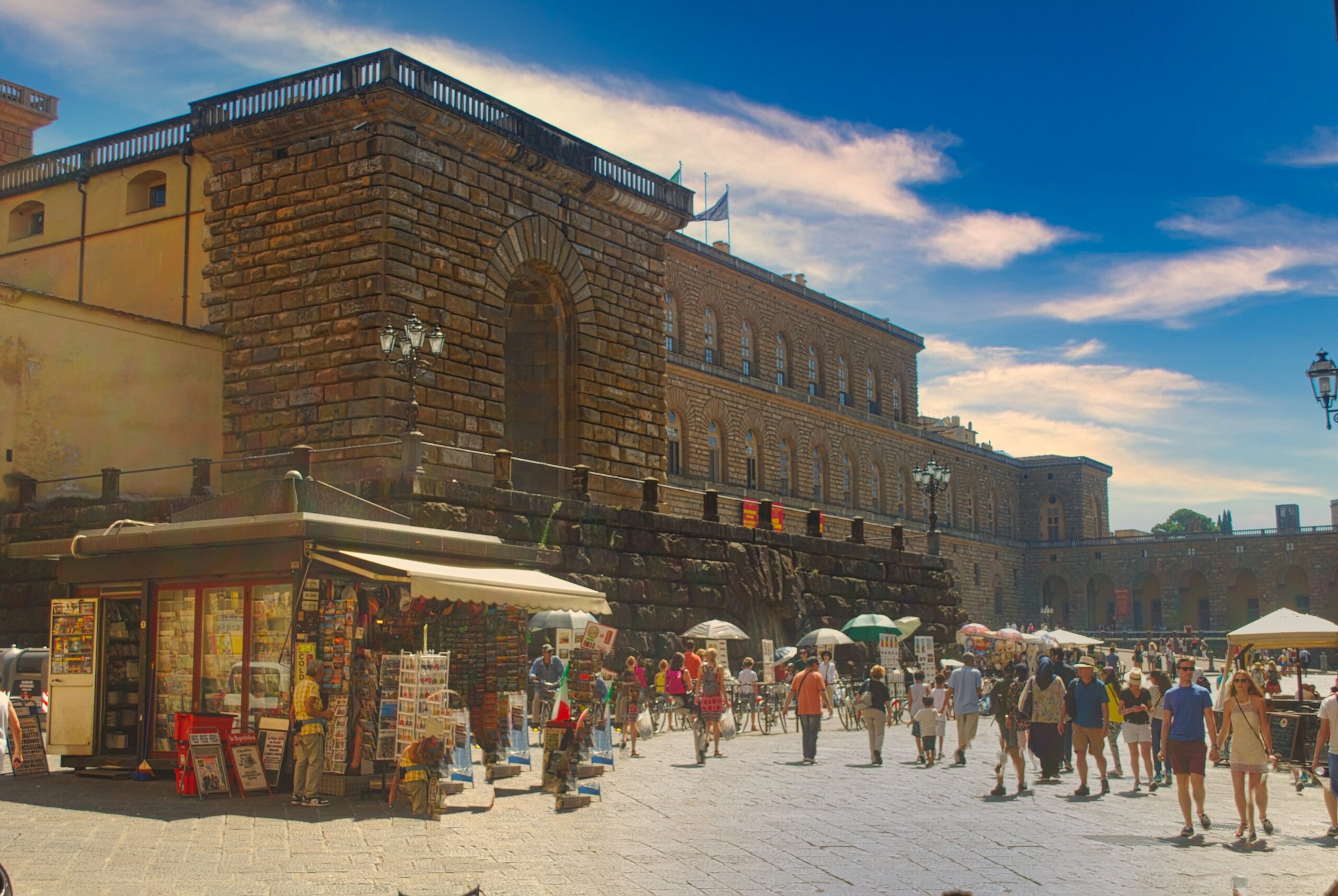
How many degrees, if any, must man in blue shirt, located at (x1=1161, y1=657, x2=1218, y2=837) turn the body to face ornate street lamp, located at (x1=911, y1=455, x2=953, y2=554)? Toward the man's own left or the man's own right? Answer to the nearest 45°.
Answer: approximately 180°

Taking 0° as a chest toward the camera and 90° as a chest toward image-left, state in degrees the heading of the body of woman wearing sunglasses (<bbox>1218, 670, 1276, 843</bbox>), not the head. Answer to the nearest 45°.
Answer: approximately 0°

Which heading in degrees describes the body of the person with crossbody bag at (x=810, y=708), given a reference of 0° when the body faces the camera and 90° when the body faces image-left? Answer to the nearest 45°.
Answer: approximately 180°

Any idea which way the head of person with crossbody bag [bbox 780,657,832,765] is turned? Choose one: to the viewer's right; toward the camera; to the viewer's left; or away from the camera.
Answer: away from the camera

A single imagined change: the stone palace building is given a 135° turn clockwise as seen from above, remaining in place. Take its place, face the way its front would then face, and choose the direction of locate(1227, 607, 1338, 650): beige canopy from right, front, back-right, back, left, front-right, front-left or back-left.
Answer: back

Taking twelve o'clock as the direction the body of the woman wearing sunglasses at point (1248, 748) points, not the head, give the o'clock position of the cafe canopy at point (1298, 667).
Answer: The cafe canopy is roughly at 6 o'clock from the woman wearing sunglasses.

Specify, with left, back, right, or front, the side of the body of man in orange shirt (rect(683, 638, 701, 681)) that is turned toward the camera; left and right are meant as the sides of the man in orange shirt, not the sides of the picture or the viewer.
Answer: back

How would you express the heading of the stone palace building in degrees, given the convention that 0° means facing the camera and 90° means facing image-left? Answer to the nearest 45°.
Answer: approximately 315°
